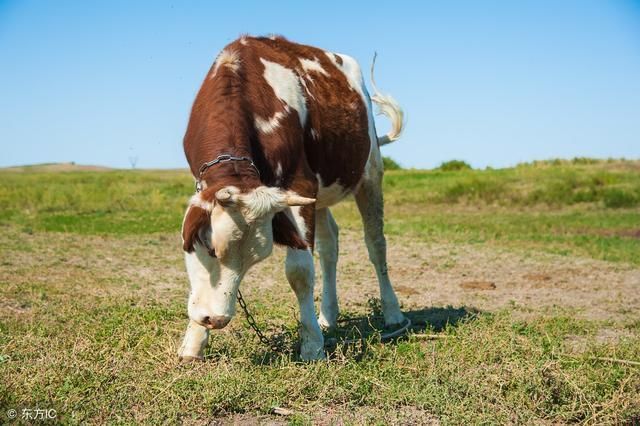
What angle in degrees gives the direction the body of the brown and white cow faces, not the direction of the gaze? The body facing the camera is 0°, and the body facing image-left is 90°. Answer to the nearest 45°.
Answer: approximately 45°
